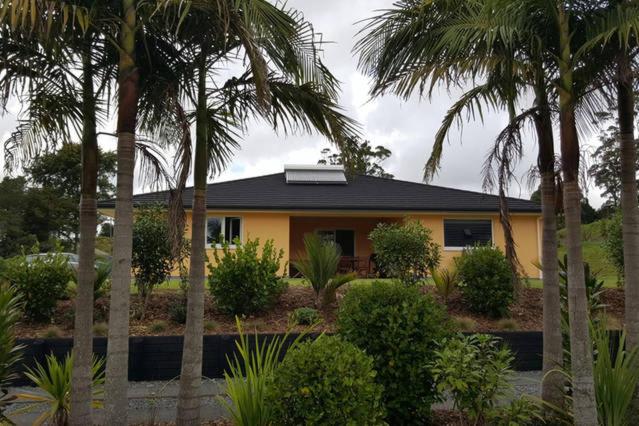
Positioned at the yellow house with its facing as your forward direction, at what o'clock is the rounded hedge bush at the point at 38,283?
The rounded hedge bush is roughly at 1 o'clock from the yellow house.

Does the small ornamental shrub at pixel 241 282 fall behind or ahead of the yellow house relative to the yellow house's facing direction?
ahead

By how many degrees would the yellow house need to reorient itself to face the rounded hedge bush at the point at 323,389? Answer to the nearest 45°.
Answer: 0° — it already faces it

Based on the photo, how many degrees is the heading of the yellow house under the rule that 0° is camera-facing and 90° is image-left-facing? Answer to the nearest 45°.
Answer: approximately 0°

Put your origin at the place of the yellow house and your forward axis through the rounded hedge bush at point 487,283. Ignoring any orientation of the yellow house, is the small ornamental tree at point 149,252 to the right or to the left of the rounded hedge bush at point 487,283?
right

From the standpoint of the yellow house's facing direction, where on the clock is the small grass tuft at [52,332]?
The small grass tuft is roughly at 1 o'clock from the yellow house.

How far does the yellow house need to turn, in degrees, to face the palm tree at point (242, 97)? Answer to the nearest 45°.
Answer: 0° — it already faces it

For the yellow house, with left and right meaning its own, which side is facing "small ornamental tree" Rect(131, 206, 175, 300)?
front

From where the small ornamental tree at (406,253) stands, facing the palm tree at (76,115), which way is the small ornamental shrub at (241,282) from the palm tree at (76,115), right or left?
right

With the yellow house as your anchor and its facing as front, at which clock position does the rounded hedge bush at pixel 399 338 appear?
The rounded hedge bush is roughly at 12 o'clock from the yellow house.

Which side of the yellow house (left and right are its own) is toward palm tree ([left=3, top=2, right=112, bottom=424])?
front
